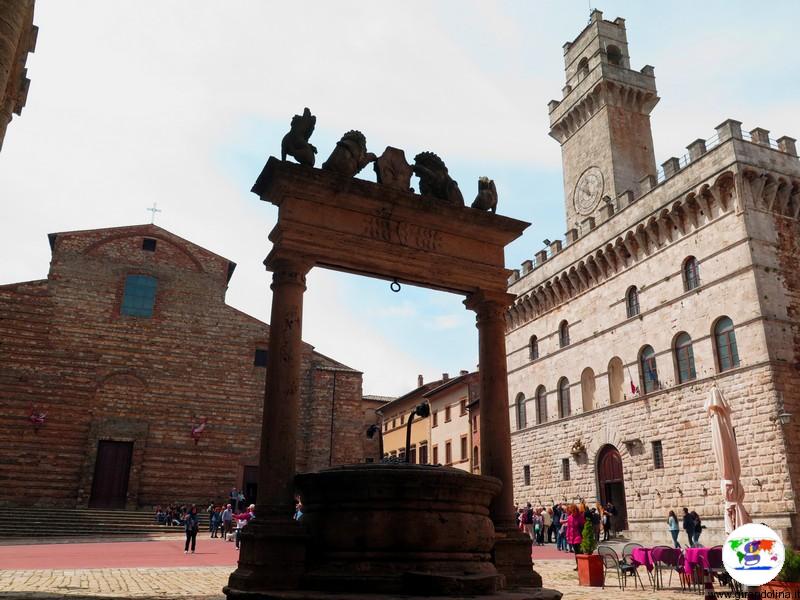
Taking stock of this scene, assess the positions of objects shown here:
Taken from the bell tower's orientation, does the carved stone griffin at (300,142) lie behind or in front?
in front

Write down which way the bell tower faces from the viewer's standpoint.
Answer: facing the viewer and to the left of the viewer

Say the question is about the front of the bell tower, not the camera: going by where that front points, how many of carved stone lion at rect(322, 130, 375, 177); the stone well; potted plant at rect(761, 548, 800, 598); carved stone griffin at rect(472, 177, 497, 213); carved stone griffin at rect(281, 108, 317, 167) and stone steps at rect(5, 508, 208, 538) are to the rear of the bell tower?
0

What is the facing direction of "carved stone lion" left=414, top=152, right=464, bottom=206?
to the viewer's left

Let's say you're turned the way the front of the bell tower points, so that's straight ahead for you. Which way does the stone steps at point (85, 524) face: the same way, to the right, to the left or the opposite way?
to the left

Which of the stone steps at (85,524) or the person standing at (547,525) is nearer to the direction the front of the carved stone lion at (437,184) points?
the stone steps

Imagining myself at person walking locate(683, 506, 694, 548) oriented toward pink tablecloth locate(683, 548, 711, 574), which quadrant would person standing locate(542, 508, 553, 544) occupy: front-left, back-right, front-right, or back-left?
back-right

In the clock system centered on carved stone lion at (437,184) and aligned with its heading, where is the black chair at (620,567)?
The black chair is roughly at 4 o'clock from the carved stone lion.

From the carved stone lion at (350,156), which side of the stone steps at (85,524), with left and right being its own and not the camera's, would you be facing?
front

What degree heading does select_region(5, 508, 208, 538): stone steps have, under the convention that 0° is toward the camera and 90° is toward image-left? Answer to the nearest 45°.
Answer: approximately 0°

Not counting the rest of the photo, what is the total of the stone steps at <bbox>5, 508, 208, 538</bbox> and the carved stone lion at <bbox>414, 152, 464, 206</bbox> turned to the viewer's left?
1

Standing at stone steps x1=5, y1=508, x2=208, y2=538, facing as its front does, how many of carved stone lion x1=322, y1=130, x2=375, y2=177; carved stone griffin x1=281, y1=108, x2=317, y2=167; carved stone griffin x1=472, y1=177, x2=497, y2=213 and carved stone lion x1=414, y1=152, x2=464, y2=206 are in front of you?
4

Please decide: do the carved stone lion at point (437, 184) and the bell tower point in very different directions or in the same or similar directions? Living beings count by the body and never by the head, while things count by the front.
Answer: same or similar directions

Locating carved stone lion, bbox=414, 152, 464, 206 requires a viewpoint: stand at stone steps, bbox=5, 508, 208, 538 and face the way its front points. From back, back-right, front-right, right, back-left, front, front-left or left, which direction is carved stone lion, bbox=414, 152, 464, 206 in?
front

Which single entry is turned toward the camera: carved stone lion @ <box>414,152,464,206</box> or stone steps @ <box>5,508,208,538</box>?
the stone steps

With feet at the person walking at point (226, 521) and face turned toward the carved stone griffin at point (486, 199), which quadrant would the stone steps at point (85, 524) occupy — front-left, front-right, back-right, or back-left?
back-right

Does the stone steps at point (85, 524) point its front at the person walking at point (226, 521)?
no

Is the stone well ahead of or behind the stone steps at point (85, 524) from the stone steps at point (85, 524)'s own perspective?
ahead

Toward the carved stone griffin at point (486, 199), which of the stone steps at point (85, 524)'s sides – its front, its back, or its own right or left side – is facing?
front

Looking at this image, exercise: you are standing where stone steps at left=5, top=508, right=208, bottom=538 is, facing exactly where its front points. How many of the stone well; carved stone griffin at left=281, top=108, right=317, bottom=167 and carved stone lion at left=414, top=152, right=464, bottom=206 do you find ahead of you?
3
